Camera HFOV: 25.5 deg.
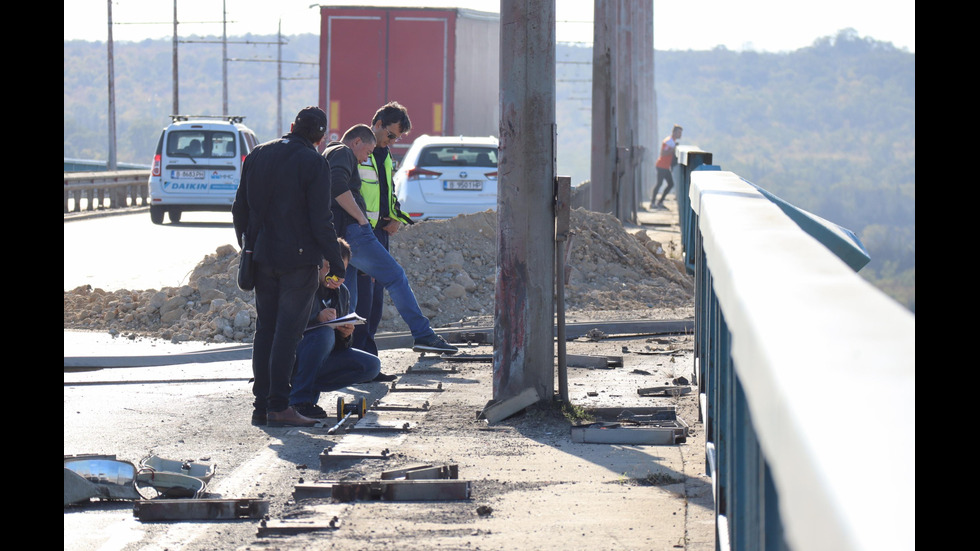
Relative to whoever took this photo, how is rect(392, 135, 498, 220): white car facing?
facing away from the viewer

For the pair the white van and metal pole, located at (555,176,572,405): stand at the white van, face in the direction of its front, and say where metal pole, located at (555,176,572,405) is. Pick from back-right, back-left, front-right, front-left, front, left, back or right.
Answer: back

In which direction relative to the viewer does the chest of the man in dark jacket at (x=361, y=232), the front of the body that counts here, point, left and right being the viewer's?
facing to the right of the viewer

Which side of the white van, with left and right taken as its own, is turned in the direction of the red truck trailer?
right

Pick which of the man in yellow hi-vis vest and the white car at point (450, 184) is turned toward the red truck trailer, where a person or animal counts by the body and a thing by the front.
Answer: the white car

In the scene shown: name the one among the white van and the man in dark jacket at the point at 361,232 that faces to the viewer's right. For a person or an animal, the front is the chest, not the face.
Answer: the man in dark jacket

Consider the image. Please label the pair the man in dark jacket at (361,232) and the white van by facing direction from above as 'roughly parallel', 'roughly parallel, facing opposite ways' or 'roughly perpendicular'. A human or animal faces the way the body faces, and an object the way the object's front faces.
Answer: roughly perpendicular

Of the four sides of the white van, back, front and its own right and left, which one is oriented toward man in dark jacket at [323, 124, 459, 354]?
back

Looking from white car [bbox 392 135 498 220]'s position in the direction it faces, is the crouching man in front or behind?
behind

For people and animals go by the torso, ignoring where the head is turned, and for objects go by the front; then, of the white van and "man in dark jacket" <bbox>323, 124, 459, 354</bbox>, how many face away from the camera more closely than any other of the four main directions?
1

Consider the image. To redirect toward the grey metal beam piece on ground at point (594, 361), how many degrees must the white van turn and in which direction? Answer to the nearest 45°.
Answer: approximately 180°

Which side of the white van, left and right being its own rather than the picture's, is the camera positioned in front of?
back

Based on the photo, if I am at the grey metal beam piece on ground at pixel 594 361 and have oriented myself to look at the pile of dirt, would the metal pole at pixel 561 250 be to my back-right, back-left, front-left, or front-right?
back-left

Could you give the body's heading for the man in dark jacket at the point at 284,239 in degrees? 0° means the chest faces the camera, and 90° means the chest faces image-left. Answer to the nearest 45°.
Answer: approximately 225°
